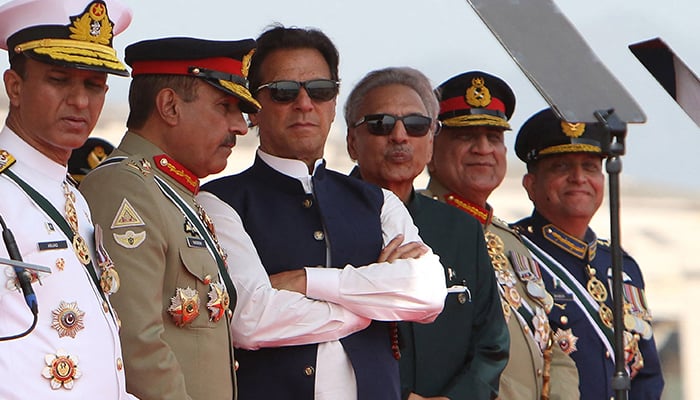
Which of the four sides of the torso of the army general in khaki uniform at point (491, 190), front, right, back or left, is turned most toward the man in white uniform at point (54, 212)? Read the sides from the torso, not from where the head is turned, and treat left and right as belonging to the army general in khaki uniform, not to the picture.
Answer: right

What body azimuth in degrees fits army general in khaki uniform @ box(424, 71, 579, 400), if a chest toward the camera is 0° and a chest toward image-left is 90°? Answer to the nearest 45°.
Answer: approximately 315°

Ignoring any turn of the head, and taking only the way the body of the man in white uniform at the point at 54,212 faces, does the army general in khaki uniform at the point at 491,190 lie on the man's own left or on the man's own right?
on the man's own left

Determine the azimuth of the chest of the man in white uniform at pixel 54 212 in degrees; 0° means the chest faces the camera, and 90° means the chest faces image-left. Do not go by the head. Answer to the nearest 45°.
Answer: approximately 315°

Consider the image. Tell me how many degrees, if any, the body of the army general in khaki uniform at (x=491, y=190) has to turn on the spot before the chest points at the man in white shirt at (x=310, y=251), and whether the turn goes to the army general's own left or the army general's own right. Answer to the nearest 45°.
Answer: approximately 90° to the army general's own right
